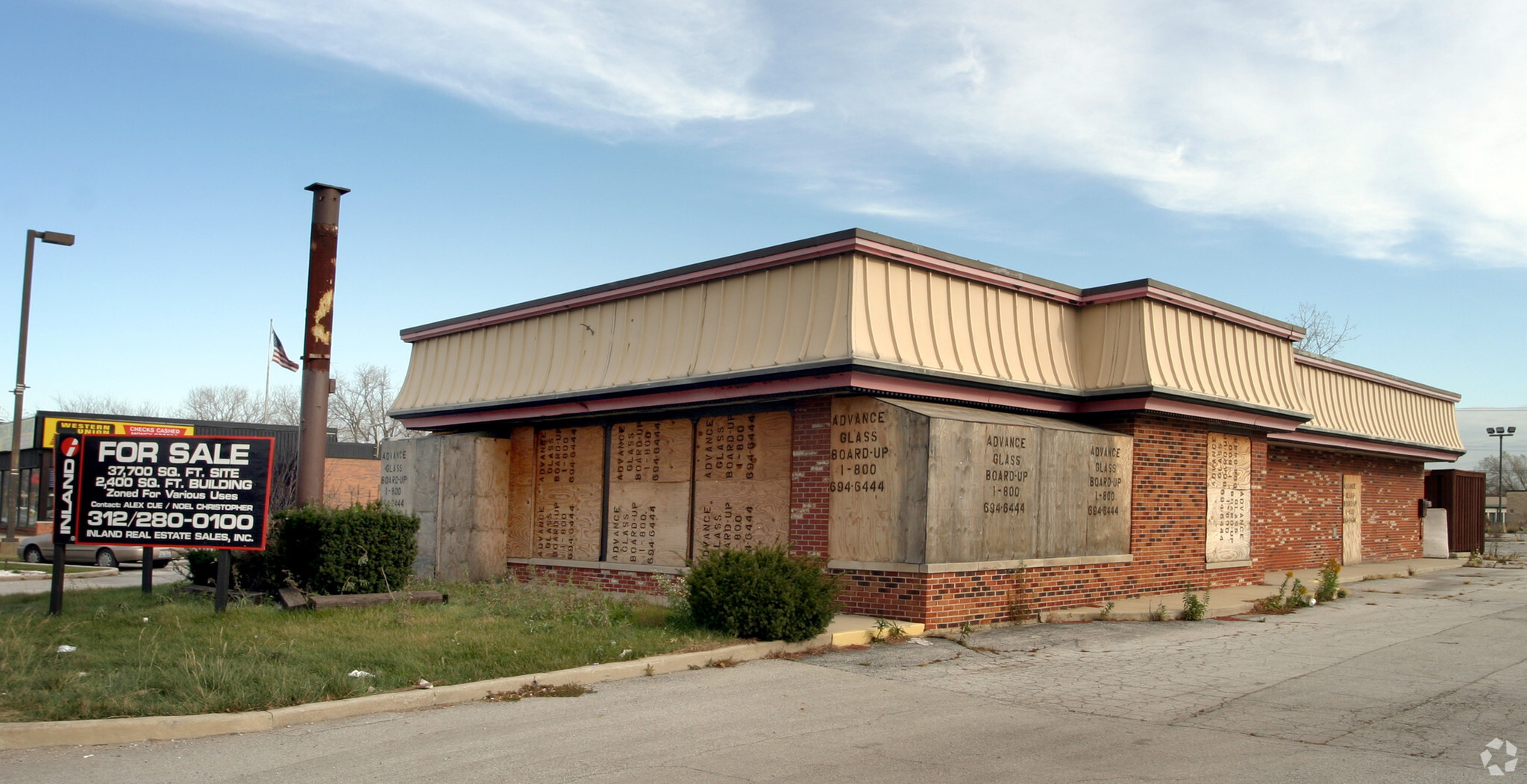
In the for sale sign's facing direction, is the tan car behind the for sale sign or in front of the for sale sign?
behind

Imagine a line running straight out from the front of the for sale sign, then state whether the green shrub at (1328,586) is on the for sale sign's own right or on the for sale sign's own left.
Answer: on the for sale sign's own left

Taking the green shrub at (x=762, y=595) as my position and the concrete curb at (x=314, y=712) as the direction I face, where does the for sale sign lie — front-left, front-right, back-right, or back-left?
front-right

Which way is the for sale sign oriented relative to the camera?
toward the camera

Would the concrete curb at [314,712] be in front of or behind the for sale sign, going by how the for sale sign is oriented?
in front

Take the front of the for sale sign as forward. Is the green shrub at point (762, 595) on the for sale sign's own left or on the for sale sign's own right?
on the for sale sign's own left

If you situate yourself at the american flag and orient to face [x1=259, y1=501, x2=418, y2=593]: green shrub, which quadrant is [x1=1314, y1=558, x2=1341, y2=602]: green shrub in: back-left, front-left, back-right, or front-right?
front-left

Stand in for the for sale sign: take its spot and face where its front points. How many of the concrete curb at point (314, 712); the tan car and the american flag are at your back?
2

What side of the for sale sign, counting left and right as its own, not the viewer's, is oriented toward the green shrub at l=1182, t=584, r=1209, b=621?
left

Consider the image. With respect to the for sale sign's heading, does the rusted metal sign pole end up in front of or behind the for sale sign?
behind
